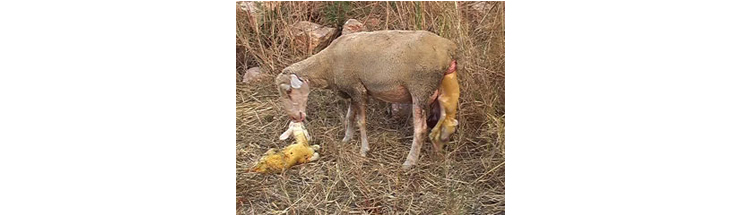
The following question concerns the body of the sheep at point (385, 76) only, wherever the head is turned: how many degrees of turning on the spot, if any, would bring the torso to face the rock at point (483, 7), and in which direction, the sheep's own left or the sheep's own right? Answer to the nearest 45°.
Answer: approximately 180°

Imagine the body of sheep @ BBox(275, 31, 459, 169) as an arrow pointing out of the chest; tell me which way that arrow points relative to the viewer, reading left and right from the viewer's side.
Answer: facing to the left of the viewer

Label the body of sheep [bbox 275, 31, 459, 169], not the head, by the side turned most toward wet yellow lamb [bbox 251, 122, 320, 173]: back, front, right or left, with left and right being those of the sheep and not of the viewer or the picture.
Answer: front
